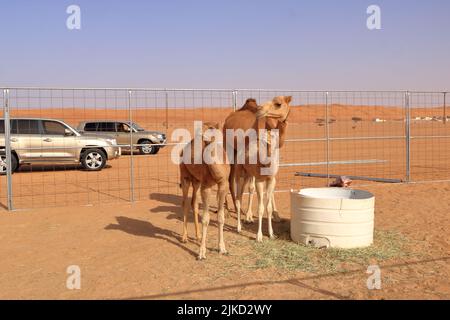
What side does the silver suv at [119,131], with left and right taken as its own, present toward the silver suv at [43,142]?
right

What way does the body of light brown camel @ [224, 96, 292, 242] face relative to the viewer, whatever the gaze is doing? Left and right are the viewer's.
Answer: facing the viewer and to the right of the viewer

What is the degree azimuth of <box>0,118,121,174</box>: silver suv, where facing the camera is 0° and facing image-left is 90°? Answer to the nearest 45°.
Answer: approximately 270°

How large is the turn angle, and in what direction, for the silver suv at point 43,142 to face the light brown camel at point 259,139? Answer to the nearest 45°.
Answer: approximately 90° to its right

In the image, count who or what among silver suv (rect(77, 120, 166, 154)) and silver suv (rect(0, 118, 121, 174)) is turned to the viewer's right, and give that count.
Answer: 2

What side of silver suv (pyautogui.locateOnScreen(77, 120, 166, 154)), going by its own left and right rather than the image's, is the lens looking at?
right

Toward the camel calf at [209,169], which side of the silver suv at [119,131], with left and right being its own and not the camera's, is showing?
right

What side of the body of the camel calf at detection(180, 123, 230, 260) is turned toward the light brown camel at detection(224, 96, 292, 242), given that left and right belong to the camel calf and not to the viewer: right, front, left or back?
left

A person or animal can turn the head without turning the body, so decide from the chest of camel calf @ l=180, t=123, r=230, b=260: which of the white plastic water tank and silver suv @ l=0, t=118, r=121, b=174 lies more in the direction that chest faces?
the white plastic water tank

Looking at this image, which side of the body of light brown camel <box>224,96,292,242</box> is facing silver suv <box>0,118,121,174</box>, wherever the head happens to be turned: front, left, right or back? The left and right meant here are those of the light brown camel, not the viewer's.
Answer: back
